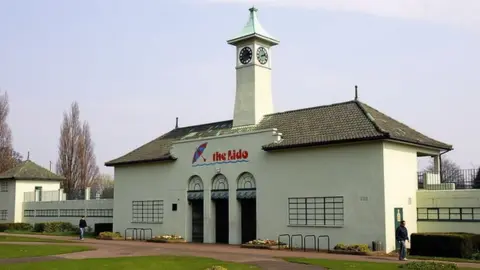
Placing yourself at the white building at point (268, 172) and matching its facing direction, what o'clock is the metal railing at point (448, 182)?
The metal railing is roughly at 8 o'clock from the white building.

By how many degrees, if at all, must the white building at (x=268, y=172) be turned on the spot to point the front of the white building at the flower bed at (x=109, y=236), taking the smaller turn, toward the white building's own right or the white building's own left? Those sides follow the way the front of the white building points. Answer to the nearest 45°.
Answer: approximately 90° to the white building's own right

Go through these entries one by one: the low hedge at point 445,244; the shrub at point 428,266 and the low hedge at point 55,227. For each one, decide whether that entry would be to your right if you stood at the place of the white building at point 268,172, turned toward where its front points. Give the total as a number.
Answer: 1

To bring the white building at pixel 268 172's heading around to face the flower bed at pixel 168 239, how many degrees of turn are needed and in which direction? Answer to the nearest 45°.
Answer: approximately 90° to its right

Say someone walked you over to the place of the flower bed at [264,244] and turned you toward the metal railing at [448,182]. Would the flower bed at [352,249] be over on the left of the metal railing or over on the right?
right

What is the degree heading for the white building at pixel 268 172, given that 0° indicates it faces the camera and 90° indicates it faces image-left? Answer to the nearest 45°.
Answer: approximately 45°

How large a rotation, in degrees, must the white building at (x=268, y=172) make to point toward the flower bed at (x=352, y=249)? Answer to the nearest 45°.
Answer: approximately 90° to its left

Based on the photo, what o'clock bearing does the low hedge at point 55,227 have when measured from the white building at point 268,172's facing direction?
The low hedge is roughly at 3 o'clock from the white building.

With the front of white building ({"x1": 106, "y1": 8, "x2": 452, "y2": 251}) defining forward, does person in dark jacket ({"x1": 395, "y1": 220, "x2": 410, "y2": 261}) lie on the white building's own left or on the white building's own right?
on the white building's own left

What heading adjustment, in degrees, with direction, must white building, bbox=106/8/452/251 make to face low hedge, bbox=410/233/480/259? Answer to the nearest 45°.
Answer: approximately 90° to its left
